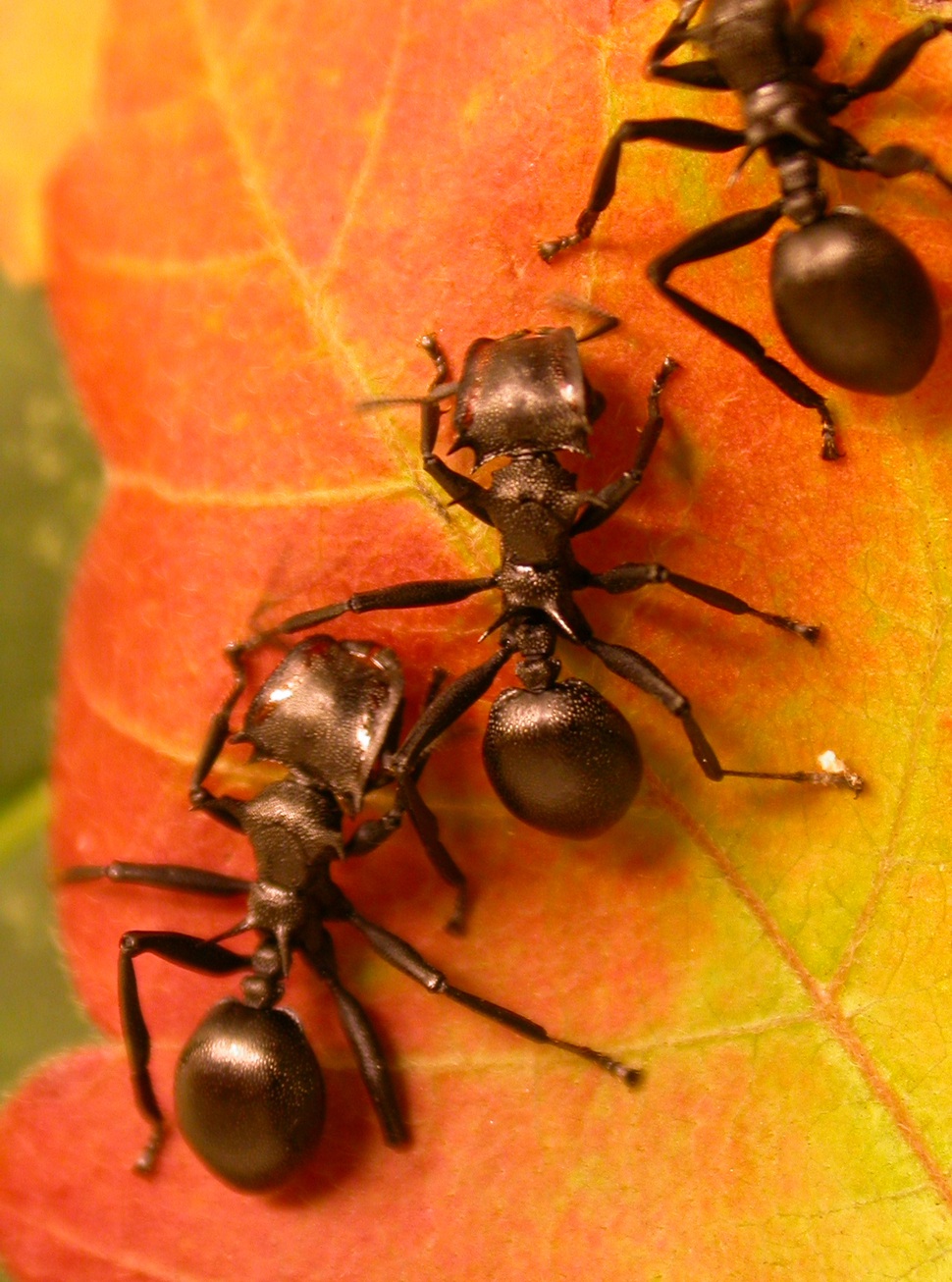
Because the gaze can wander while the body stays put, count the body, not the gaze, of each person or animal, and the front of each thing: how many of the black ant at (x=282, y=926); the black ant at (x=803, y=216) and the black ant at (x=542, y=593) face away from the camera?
3

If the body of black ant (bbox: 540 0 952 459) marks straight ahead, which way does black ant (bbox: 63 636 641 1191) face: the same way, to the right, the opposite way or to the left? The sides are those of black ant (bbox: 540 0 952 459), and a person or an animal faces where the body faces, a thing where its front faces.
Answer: the same way

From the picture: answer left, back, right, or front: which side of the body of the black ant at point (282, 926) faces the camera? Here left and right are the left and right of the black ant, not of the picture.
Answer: back

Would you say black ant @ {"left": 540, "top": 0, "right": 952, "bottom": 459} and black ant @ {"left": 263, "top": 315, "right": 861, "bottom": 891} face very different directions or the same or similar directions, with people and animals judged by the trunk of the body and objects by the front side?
same or similar directions

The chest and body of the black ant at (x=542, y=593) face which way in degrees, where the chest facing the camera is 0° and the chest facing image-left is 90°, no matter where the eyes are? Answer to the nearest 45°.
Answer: approximately 180°

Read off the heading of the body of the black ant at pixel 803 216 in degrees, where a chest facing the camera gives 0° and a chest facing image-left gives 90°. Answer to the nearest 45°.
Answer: approximately 180°

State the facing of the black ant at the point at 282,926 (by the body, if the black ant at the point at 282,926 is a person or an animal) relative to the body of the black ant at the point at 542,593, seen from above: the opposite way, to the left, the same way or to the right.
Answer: the same way
